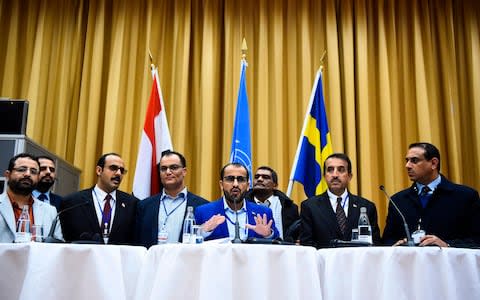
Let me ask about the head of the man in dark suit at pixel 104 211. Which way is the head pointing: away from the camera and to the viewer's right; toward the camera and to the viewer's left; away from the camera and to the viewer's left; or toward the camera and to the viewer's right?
toward the camera and to the viewer's right

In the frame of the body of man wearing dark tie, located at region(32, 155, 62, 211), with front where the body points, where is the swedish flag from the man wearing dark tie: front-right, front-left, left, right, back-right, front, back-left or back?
left

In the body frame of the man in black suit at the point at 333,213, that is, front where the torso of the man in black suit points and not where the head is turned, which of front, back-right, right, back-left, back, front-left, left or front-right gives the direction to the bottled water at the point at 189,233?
front-right

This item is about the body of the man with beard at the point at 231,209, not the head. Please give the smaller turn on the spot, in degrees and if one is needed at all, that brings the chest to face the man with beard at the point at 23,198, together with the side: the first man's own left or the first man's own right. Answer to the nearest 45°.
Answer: approximately 90° to the first man's own right

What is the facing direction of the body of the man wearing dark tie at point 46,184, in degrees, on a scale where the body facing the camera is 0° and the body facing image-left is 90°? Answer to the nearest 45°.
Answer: approximately 0°

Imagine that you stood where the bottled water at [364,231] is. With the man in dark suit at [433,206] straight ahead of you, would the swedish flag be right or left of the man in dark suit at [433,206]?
left

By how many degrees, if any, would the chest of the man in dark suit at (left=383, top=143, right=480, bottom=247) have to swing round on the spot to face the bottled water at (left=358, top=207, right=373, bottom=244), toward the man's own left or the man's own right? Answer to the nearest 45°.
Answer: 0° — they already face it

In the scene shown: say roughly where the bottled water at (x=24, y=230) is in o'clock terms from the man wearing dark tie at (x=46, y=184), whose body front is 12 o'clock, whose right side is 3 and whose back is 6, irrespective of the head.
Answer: The bottled water is roughly at 12 o'clock from the man wearing dark tie.

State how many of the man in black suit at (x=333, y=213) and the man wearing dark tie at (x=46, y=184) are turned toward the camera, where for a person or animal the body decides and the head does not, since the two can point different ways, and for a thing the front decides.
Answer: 2

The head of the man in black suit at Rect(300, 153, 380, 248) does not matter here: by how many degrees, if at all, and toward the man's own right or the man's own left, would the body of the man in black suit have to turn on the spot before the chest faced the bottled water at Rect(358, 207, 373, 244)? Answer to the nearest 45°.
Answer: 0° — they already face it

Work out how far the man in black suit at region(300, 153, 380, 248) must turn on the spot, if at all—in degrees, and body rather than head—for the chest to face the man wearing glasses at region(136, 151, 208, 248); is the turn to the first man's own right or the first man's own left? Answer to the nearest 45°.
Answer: approximately 90° to the first man's own right
